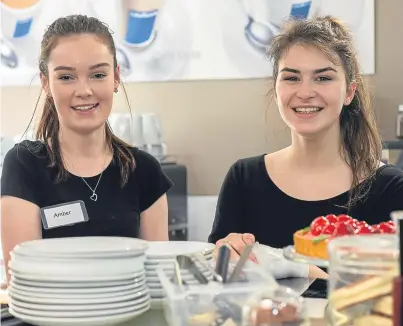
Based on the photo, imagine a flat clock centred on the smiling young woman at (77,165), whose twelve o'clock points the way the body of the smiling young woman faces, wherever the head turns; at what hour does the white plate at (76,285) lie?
The white plate is roughly at 12 o'clock from the smiling young woman.

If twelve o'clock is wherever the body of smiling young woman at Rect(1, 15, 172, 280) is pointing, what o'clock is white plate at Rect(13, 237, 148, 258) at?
The white plate is roughly at 12 o'clock from the smiling young woman.

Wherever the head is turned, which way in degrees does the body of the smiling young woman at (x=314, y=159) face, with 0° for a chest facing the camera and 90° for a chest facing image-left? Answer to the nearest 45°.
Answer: approximately 0°

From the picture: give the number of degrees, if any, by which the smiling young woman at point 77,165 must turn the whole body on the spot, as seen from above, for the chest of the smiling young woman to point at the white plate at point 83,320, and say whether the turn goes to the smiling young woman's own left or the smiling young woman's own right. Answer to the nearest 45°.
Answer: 0° — they already face it

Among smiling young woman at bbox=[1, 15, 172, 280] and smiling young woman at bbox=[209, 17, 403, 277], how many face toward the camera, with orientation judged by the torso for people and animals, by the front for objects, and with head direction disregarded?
2

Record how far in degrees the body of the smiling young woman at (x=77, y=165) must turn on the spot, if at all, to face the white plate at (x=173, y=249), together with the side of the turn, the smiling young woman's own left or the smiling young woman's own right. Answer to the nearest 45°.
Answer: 0° — they already face it

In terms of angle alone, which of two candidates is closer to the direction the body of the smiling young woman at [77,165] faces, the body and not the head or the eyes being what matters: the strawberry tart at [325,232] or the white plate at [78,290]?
the white plate

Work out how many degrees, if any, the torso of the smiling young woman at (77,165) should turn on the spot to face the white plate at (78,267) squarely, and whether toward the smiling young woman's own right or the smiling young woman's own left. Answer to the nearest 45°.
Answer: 0° — they already face it
